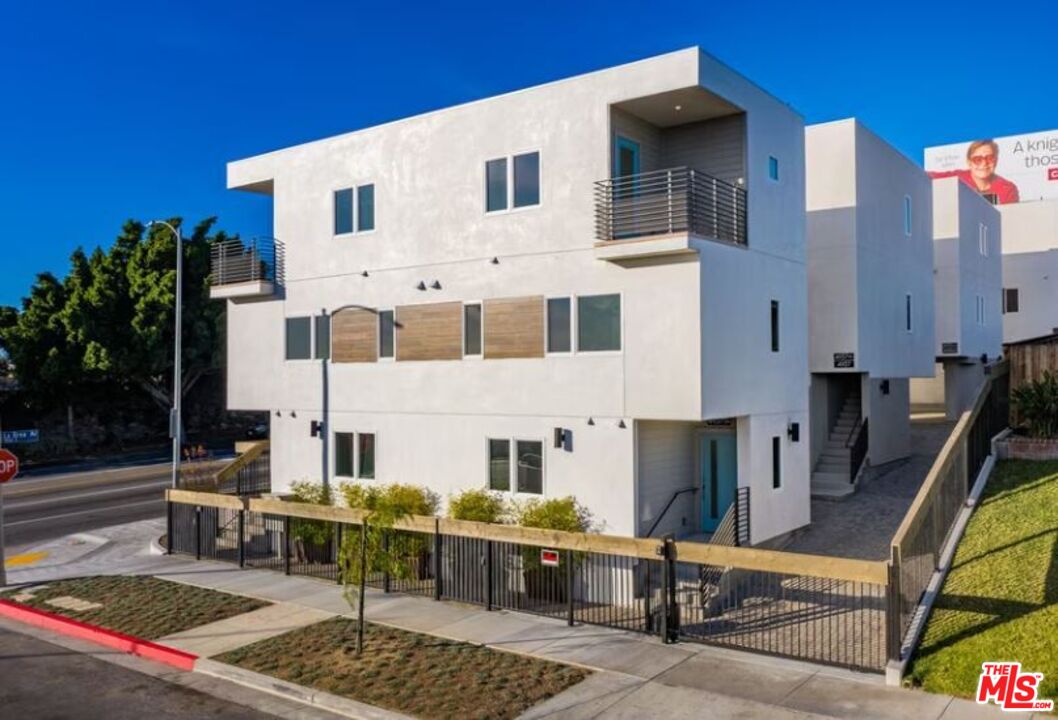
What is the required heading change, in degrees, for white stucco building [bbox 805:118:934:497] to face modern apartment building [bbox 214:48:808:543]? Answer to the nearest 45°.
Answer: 0° — it already faces it

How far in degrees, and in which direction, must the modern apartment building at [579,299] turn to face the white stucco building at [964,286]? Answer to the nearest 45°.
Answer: approximately 180°

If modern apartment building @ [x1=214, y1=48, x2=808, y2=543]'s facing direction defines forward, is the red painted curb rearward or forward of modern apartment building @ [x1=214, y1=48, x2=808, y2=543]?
forward

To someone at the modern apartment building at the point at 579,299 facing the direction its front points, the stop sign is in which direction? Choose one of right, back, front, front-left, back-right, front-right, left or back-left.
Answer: front-right

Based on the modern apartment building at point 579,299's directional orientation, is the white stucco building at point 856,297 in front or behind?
behind

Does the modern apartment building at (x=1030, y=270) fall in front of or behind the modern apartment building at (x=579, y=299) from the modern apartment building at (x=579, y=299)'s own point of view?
behind

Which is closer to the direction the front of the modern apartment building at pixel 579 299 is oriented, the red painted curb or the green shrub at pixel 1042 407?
the red painted curb

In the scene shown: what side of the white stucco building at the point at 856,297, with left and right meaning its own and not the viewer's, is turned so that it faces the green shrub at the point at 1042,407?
left

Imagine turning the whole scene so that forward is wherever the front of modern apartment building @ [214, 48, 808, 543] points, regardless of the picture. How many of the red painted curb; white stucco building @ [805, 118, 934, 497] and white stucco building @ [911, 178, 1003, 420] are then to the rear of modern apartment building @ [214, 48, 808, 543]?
2

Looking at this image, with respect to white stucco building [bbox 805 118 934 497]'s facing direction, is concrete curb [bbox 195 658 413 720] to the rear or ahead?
ahead

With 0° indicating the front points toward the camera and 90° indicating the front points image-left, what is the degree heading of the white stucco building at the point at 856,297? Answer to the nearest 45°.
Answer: approximately 45°

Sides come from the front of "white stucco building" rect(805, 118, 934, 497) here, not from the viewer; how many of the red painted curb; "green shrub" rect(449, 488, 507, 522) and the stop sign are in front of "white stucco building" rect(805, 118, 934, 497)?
3

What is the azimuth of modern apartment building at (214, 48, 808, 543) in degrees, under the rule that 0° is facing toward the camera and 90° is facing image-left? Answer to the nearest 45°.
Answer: approximately 45°
